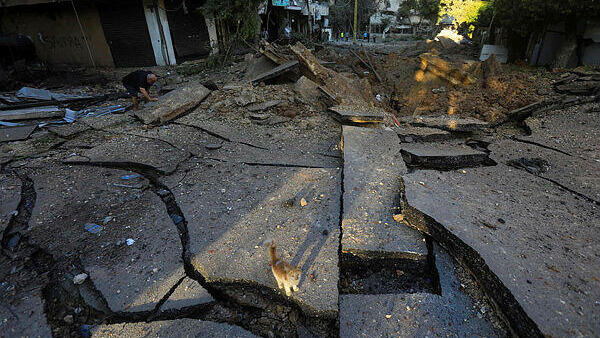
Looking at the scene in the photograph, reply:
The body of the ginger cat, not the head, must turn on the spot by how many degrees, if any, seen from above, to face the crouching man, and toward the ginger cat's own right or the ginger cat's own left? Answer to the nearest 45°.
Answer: approximately 180°

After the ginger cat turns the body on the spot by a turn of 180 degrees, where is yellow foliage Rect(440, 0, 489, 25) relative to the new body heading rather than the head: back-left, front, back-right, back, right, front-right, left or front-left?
right

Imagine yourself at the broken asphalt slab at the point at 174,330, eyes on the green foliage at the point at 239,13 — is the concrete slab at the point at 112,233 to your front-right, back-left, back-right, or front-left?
front-left

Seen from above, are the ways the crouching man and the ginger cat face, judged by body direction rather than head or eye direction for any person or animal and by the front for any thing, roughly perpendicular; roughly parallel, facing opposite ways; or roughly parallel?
roughly perpendicular

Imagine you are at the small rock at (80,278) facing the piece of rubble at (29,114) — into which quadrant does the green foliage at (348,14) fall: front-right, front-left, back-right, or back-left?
front-right

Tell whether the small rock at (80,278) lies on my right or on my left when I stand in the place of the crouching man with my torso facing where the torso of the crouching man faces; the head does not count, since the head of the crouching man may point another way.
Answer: on my right

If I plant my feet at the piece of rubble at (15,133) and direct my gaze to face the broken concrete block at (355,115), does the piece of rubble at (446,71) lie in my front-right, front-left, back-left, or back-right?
front-left

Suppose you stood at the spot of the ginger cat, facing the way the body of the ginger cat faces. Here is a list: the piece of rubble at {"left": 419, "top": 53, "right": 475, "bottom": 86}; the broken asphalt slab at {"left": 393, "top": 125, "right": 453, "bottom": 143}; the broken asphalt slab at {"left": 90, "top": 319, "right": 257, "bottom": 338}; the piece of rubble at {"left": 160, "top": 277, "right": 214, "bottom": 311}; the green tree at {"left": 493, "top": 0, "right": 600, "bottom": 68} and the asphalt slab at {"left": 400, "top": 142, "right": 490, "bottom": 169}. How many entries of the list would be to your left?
4

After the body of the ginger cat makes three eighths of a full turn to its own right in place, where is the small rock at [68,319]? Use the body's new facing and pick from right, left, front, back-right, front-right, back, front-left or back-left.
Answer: front

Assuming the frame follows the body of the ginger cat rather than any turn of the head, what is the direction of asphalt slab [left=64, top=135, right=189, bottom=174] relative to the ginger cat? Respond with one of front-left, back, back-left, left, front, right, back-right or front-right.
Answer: back

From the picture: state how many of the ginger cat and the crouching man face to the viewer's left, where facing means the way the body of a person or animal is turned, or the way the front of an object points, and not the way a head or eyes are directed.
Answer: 0

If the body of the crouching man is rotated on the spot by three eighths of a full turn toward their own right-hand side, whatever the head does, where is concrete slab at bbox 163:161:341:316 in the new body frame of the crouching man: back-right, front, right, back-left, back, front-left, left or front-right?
front-left

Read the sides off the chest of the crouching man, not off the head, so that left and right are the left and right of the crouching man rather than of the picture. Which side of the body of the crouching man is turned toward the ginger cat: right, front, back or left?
right

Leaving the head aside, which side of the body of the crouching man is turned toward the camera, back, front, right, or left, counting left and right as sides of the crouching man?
right
